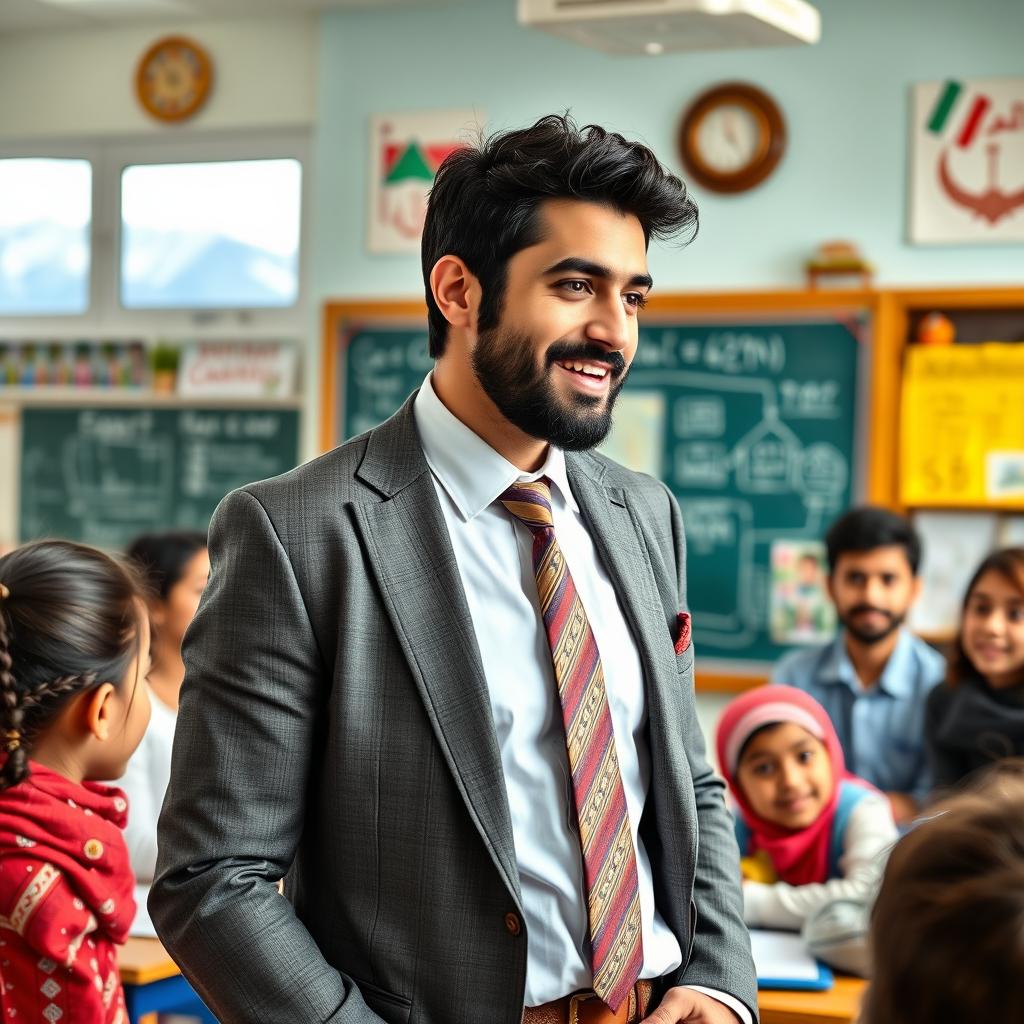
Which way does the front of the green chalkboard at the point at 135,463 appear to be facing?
toward the camera

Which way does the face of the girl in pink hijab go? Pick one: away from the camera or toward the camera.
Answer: toward the camera

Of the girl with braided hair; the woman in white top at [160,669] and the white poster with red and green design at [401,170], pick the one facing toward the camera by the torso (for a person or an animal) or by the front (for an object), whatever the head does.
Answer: the white poster with red and green design

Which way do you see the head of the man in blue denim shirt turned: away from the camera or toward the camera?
toward the camera

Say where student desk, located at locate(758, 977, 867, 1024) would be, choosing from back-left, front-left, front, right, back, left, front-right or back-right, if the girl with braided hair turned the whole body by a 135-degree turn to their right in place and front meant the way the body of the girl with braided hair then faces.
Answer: left

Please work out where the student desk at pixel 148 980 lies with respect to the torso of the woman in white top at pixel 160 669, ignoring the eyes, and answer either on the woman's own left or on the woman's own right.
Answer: on the woman's own right

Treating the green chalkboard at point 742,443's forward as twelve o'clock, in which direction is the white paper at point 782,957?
The white paper is roughly at 12 o'clock from the green chalkboard.

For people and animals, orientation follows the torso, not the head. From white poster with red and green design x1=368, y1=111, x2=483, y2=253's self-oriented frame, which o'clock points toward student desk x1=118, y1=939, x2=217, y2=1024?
The student desk is roughly at 12 o'clock from the white poster with red and green design.

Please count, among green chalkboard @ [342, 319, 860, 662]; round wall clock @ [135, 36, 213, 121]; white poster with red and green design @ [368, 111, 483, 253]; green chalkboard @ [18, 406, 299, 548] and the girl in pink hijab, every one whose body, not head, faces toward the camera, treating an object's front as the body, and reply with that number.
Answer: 5

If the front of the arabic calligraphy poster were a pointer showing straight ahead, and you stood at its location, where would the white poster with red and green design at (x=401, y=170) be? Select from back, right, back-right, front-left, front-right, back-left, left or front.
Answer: right

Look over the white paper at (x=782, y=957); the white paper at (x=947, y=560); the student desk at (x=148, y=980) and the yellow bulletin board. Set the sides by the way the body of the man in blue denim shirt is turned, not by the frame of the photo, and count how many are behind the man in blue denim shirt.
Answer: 2

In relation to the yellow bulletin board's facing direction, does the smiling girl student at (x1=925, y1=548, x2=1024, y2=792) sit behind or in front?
in front

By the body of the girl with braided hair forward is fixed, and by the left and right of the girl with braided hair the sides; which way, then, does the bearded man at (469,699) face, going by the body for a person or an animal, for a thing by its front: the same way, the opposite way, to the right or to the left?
to the right

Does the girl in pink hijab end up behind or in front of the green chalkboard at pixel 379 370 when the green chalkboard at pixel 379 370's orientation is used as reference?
in front

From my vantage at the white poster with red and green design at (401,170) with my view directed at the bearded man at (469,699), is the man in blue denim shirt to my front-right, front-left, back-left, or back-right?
front-left

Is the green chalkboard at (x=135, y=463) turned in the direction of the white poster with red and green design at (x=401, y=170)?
no

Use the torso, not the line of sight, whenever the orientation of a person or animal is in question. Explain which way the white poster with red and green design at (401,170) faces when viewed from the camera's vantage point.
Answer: facing the viewer

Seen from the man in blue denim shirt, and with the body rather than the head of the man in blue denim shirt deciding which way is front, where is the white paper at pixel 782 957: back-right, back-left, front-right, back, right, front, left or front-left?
front
